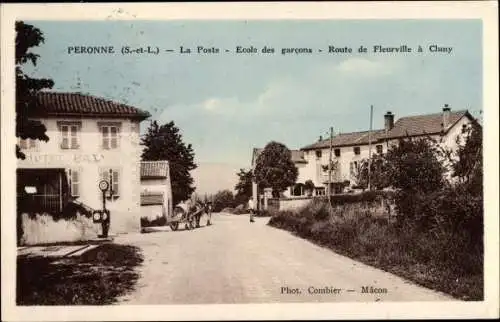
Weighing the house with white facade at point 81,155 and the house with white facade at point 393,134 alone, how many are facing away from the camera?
0

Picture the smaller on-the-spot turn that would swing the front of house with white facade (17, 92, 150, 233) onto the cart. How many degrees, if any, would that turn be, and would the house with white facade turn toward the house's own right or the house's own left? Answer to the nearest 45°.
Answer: approximately 135° to the house's own left

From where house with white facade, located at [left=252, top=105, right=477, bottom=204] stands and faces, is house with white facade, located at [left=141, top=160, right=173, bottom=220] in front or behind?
in front

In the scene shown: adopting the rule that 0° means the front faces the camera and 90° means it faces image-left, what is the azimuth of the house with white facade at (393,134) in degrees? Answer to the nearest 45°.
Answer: approximately 45°

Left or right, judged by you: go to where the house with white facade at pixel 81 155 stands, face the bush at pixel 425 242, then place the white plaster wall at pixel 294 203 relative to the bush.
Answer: left

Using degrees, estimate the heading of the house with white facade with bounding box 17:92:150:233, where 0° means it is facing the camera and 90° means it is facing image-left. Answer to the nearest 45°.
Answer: approximately 0°

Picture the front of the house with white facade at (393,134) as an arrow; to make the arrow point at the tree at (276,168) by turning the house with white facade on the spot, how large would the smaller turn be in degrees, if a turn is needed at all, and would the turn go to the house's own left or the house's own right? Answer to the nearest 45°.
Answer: approximately 45° to the house's own right
